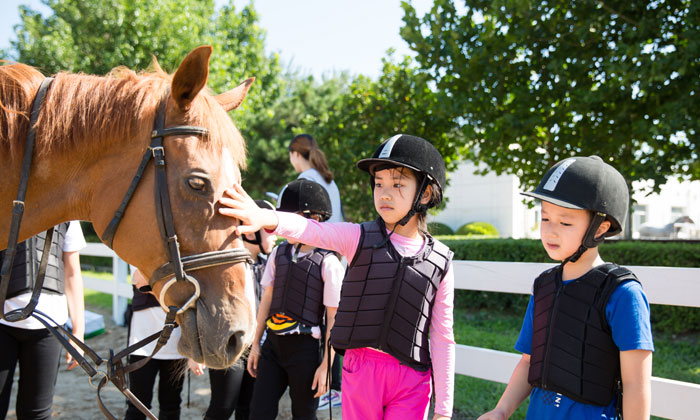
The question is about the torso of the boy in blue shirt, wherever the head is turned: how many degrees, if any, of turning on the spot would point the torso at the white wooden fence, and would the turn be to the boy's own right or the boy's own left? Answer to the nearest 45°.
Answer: approximately 135° to the boy's own right

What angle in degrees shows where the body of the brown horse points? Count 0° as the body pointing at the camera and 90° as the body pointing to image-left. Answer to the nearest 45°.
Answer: approximately 270°

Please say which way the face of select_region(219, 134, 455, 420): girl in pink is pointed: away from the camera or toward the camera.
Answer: toward the camera

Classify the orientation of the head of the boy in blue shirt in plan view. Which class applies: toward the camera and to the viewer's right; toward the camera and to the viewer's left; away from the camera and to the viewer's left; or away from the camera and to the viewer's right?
toward the camera and to the viewer's left

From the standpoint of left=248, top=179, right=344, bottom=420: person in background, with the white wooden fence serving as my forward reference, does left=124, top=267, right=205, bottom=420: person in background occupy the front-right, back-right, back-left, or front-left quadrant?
back-left

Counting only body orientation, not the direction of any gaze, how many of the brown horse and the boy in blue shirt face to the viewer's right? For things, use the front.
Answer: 1

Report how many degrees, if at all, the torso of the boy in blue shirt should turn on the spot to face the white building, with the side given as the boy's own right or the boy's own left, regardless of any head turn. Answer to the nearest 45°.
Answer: approximately 135° to the boy's own right

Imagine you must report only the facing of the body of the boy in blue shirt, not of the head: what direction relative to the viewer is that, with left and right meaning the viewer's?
facing the viewer and to the left of the viewer

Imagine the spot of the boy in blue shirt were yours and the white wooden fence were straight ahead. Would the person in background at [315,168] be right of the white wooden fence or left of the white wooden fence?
left

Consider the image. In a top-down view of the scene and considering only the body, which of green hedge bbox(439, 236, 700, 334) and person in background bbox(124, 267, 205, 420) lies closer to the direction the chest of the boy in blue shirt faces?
the person in background
